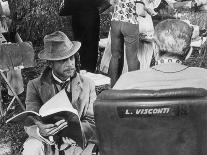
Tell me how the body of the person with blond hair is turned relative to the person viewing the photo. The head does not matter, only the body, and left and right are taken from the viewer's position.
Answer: facing away from the viewer

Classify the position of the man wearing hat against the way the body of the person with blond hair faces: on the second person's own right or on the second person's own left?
on the second person's own left

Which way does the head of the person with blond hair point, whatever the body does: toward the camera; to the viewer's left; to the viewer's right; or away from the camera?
away from the camera

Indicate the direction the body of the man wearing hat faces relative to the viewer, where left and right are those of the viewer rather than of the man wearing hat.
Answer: facing the viewer

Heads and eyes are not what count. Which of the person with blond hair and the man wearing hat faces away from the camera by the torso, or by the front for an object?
the person with blond hair

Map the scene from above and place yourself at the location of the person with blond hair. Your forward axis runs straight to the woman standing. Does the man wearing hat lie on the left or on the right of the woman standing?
left

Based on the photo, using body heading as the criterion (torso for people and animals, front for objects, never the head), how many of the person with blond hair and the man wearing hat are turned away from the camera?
1

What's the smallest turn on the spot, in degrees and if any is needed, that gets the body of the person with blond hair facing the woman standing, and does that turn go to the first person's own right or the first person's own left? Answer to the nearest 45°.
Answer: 0° — they already face them
